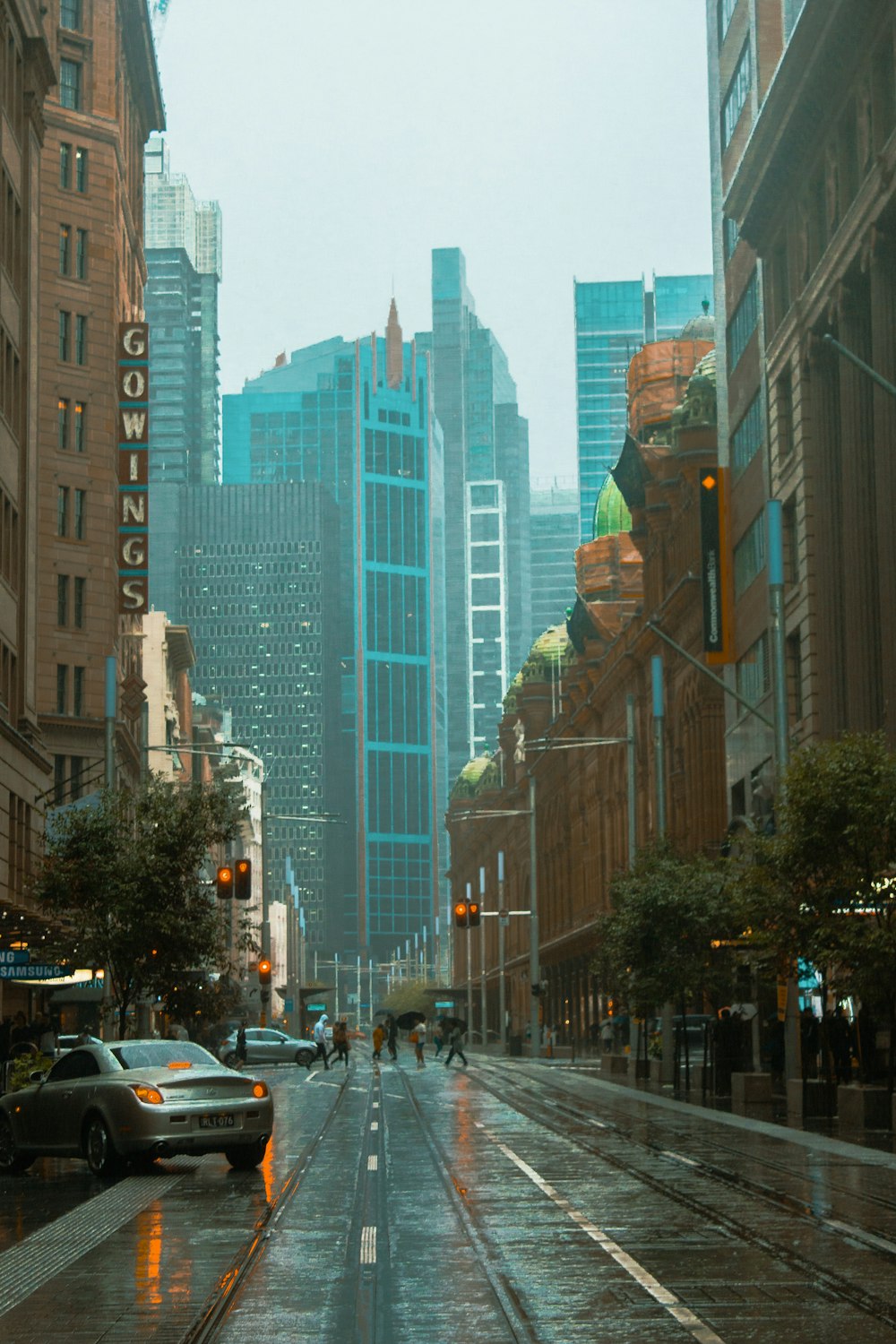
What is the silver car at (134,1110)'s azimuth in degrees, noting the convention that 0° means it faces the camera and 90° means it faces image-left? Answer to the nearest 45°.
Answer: approximately 135°

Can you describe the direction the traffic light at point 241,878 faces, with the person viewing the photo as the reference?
facing the viewer

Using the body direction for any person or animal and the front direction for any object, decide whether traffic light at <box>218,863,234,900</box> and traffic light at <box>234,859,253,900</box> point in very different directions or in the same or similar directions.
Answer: same or similar directions

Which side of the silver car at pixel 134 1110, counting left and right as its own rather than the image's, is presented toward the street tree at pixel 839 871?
right

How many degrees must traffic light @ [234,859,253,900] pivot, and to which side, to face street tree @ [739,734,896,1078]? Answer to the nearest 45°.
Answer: approximately 45° to its left

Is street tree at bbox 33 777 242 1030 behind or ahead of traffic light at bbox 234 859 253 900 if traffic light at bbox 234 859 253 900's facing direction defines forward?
ahead

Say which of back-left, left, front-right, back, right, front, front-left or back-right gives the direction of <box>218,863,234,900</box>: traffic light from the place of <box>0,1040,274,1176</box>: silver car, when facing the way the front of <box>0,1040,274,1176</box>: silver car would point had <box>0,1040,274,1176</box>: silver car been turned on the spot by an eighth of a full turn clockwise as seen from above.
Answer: front

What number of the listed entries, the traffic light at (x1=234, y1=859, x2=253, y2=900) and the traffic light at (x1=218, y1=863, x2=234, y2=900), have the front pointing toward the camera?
2

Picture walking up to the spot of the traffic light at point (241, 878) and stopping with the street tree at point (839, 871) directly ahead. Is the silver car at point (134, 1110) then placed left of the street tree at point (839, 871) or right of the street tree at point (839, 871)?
right

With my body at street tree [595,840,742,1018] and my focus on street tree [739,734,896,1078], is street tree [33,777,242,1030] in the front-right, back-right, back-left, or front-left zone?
front-right

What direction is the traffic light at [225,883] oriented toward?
toward the camera

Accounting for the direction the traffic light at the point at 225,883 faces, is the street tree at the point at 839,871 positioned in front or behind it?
in front

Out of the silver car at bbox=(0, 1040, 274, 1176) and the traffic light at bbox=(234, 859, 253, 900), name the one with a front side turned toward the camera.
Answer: the traffic light
